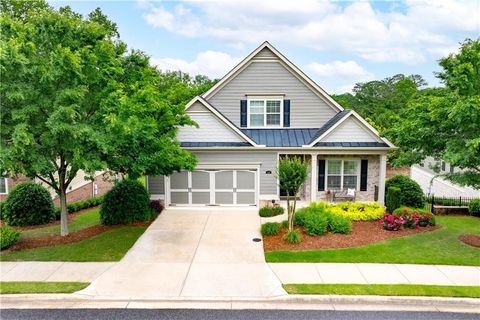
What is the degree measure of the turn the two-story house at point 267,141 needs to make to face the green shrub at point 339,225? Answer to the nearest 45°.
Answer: approximately 45° to its left

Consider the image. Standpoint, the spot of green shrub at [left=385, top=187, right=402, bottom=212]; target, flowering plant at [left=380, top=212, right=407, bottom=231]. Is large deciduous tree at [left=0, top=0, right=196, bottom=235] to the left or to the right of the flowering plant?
right

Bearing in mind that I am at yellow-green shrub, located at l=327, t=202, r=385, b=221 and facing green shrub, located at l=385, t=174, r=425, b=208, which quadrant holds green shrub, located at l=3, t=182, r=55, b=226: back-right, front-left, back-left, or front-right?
back-left

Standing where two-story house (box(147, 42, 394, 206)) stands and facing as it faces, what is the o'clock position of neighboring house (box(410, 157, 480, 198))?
The neighboring house is roughly at 8 o'clock from the two-story house.

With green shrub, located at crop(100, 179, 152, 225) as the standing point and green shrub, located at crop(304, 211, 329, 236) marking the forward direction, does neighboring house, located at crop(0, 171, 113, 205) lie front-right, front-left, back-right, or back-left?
back-left

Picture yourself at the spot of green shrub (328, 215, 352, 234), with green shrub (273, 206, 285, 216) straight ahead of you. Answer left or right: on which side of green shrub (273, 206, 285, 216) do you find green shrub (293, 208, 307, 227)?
left

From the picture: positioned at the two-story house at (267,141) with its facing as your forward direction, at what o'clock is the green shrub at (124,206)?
The green shrub is roughly at 2 o'clock from the two-story house.

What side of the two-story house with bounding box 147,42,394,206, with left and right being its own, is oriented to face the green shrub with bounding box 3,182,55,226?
right

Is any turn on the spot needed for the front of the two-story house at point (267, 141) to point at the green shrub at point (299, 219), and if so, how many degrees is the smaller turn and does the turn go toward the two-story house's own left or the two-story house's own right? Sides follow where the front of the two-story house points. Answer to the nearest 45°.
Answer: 0° — it already faces it

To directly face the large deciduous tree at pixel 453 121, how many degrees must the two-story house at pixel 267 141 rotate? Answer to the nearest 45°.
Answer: approximately 45° to its left
